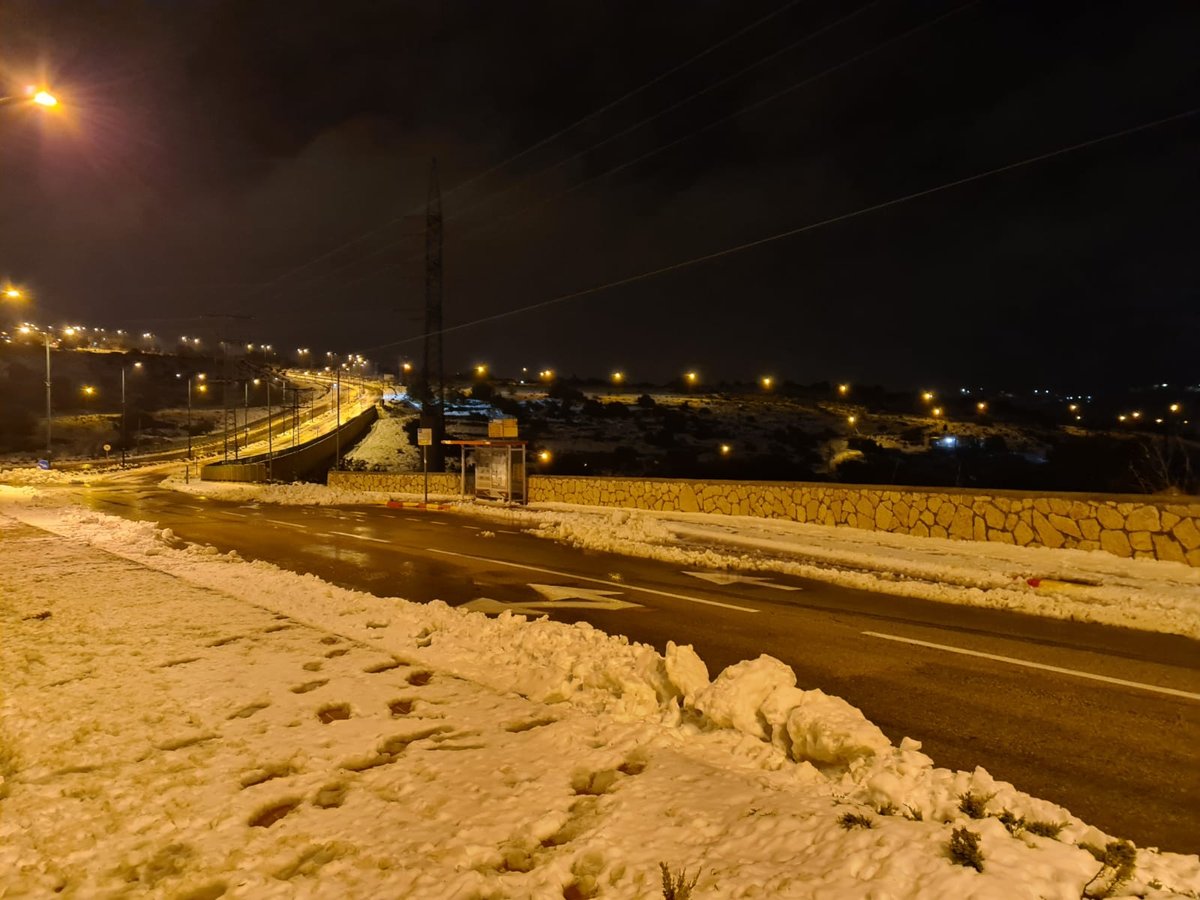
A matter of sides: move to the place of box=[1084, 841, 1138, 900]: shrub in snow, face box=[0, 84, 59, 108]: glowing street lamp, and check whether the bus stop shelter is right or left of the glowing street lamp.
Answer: right

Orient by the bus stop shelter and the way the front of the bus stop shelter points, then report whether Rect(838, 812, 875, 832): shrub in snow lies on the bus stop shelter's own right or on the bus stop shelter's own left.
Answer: on the bus stop shelter's own left

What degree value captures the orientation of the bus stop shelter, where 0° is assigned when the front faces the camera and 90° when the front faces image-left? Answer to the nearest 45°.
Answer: approximately 45°

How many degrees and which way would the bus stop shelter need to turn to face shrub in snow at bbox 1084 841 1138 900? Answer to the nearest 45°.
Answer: approximately 45° to its left

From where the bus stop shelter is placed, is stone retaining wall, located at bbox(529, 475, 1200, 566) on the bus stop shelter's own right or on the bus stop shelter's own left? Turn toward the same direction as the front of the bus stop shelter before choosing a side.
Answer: on the bus stop shelter's own left
